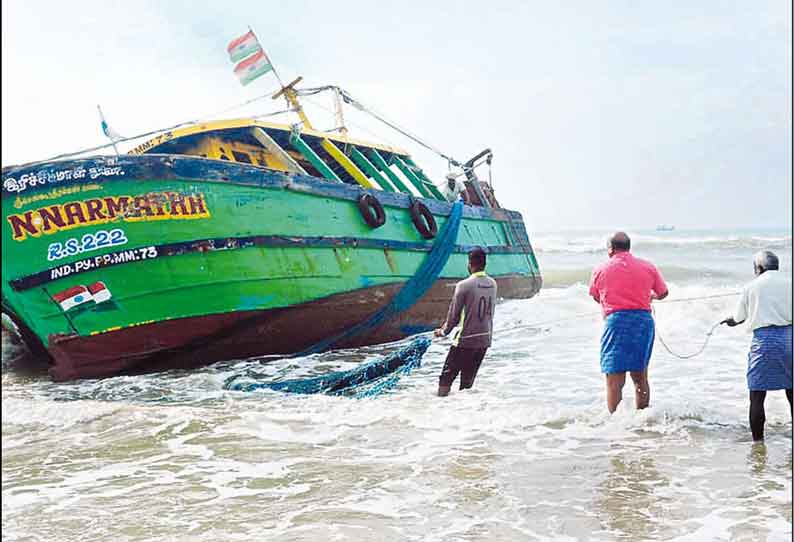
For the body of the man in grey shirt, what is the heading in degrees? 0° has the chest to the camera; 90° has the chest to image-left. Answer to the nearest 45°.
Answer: approximately 135°

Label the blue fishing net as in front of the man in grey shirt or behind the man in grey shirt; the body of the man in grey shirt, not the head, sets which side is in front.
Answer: in front

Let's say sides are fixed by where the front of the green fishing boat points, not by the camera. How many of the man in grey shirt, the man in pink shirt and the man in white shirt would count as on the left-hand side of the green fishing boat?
3

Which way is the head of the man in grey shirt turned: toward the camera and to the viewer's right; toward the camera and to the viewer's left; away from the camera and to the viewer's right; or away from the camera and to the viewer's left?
away from the camera and to the viewer's left

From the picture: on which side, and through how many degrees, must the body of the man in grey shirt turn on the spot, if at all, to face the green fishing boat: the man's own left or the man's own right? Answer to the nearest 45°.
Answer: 0° — they already face it

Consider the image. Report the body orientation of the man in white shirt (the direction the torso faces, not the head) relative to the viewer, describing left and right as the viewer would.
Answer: facing away from the viewer and to the left of the viewer

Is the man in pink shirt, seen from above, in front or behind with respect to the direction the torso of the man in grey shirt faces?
behind
